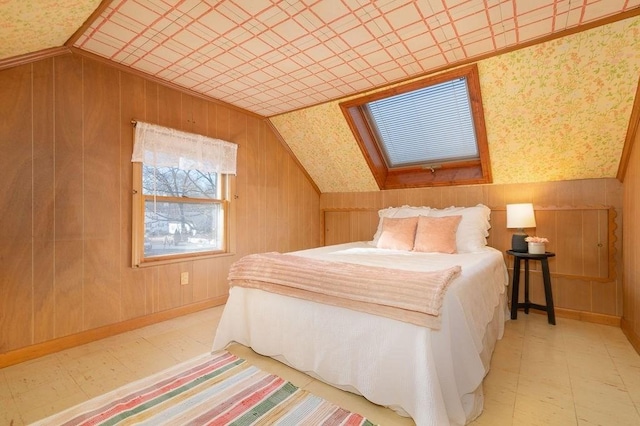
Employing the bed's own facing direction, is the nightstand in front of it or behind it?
behind

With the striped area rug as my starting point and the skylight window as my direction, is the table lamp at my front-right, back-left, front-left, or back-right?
front-right

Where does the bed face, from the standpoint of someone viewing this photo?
facing the viewer and to the left of the viewer

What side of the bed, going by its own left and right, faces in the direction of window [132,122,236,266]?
right

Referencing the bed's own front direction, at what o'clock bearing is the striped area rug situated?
The striped area rug is roughly at 1 o'clock from the bed.

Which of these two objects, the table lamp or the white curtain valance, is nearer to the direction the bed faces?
the white curtain valance

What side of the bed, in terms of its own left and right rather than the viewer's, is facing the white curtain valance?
right

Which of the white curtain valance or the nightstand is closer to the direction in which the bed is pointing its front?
the white curtain valance

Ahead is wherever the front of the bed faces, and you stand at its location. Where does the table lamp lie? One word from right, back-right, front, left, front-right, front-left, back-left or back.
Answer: back
